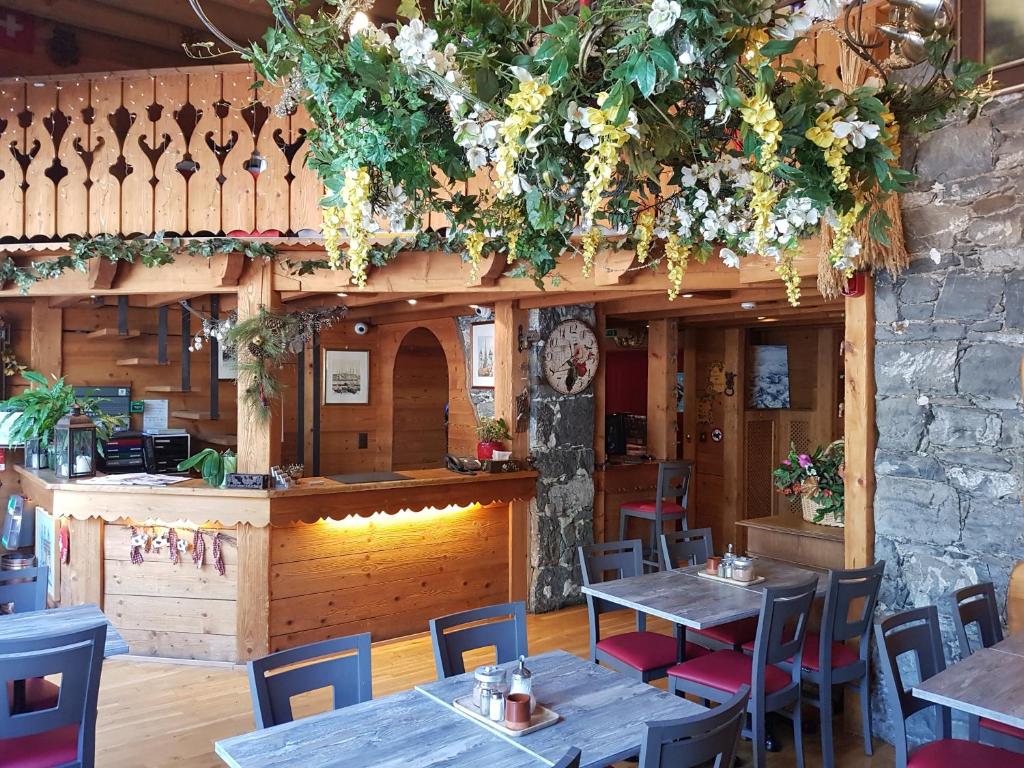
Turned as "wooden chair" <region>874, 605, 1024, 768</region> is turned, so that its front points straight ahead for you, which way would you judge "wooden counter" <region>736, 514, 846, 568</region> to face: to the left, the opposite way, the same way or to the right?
to the right

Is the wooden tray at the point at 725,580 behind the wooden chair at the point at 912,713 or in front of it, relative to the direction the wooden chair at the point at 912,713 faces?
behind

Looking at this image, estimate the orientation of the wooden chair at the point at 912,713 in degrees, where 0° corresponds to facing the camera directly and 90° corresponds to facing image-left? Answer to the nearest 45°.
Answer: approximately 315°

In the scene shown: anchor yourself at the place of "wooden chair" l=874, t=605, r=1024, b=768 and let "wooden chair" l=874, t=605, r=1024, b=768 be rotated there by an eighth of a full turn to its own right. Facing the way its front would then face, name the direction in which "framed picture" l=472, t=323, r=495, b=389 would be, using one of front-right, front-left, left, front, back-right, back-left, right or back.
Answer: back-right

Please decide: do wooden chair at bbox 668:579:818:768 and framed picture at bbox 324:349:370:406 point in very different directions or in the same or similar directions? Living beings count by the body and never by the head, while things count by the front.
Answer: very different directions

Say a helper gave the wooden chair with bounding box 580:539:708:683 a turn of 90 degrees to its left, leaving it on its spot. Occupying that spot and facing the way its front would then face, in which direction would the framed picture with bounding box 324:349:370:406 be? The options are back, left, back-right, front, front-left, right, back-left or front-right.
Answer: left

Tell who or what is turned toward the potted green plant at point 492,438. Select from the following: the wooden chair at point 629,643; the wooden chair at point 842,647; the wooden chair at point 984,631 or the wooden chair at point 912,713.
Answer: the wooden chair at point 842,647

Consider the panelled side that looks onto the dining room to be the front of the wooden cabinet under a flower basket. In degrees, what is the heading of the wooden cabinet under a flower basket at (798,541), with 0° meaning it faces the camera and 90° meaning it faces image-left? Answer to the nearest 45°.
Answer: approximately 45°

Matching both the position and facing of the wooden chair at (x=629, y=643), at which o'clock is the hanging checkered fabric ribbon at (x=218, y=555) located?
The hanging checkered fabric ribbon is roughly at 5 o'clock from the wooden chair.

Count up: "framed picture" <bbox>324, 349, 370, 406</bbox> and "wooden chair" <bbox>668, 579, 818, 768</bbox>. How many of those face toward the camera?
1
